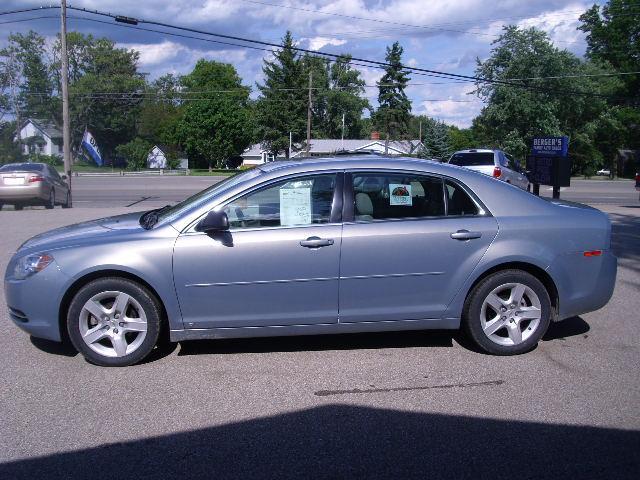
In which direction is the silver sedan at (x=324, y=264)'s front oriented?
to the viewer's left

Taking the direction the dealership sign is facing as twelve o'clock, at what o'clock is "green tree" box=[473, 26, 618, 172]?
The green tree is roughly at 6 o'clock from the dealership sign.

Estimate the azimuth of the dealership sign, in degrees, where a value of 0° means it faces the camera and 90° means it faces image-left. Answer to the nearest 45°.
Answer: approximately 0°

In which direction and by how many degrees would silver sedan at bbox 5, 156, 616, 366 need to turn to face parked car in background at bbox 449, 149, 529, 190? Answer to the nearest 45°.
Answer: approximately 90° to its right

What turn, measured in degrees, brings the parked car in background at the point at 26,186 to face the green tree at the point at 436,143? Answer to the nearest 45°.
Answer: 0° — it already faces it

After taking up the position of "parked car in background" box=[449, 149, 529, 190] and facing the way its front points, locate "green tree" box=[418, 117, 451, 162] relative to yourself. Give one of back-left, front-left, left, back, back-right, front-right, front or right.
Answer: front-left

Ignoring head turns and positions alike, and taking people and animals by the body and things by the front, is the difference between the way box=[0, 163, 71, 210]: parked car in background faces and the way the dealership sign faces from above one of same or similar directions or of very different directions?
very different directions

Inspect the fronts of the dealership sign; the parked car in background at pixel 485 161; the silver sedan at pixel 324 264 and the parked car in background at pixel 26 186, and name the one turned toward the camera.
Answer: the dealership sign

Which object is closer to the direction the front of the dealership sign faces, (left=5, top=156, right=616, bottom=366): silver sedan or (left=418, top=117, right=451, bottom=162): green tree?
the silver sedan

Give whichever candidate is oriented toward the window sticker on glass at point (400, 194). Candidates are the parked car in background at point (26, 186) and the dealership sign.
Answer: the dealership sign

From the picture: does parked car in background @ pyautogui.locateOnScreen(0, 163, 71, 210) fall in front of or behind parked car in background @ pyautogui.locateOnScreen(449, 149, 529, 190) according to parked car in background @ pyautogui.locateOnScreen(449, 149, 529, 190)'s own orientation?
behind

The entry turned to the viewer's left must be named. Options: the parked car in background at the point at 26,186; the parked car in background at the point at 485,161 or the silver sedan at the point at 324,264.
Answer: the silver sedan

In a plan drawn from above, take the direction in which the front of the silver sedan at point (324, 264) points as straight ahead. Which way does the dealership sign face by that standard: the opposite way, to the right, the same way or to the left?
to the left

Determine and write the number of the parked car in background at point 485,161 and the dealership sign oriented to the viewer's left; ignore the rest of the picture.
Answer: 0

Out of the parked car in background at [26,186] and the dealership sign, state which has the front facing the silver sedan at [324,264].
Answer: the dealership sign

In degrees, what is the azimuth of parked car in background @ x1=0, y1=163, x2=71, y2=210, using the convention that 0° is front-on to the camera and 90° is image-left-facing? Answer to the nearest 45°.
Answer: approximately 225°

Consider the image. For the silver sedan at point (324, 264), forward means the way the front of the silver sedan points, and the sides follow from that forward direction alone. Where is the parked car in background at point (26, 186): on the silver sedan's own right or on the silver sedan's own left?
on the silver sedan's own right

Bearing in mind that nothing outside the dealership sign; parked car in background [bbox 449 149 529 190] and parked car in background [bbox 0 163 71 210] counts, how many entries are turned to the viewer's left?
0

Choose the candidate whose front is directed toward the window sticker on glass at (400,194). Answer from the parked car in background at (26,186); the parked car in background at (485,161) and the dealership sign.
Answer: the dealership sign

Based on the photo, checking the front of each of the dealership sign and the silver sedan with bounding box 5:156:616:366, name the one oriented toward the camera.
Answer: the dealership sign
